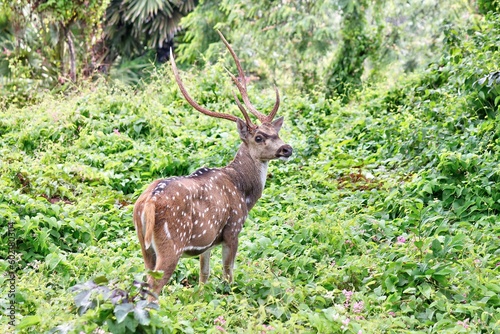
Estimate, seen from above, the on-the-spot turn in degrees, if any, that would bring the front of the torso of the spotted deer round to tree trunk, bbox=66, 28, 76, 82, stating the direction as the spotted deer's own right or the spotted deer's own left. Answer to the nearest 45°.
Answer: approximately 45° to the spotted deer's own left

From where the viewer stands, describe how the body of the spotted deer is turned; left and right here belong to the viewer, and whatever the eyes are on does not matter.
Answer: facing away from the viewer and to the right of the viewer
